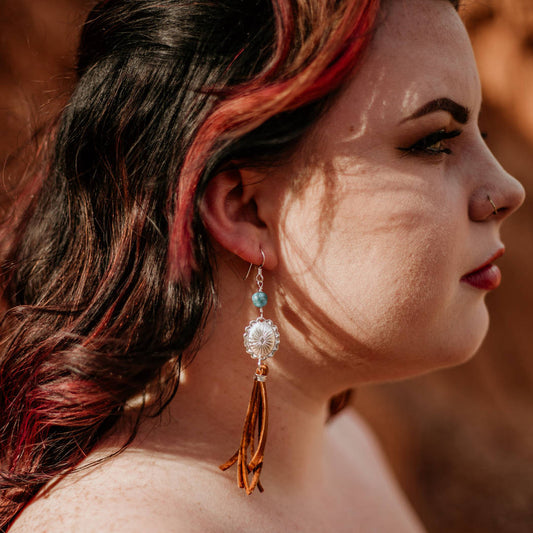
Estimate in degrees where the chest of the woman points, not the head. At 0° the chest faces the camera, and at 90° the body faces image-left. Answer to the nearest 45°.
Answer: approximately 270°

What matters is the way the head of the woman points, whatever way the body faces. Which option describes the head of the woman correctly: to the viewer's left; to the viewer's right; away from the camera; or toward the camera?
to the viewer's right
